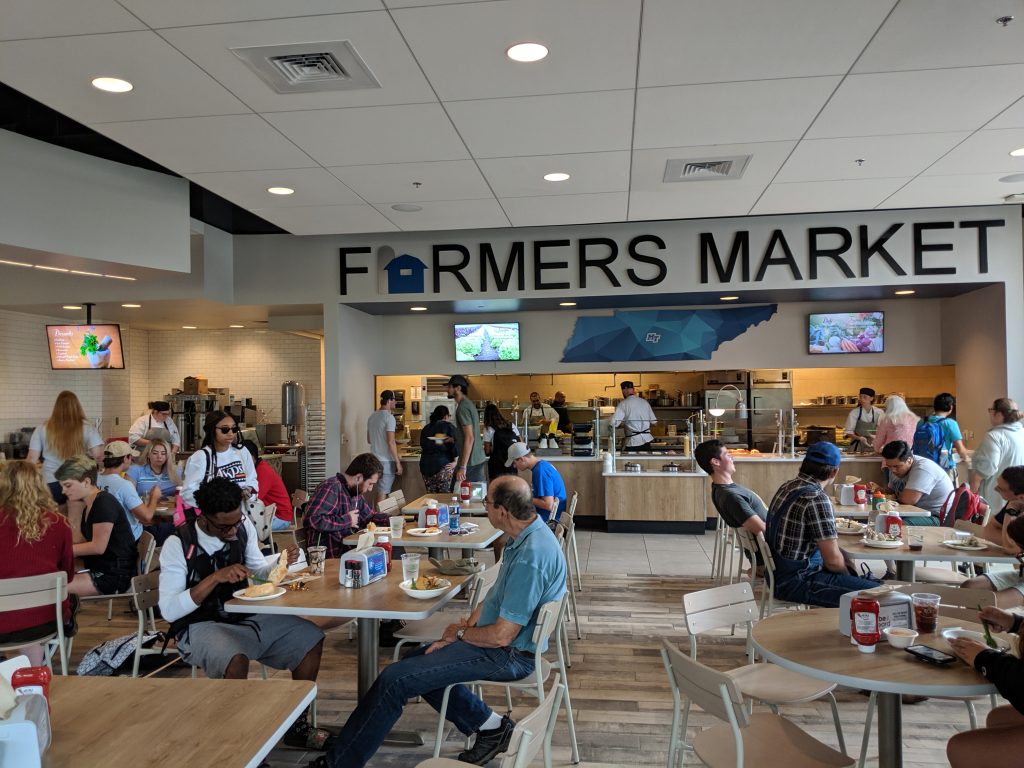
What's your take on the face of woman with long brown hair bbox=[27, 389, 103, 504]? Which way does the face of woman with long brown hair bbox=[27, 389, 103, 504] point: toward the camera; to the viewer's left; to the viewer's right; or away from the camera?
away from the camera

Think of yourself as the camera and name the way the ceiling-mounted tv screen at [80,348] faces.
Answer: facing the viewer

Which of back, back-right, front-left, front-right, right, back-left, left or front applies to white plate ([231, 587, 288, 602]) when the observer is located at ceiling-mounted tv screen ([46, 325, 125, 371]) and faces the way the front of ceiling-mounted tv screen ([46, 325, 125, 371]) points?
front

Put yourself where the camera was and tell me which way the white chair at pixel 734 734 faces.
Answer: facing away from the viewer and to the right of the viewer

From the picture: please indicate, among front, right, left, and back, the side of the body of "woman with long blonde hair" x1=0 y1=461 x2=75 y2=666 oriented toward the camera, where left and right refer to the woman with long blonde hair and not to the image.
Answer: back

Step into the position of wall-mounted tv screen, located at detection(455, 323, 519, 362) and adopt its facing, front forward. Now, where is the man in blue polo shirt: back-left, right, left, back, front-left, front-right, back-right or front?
front

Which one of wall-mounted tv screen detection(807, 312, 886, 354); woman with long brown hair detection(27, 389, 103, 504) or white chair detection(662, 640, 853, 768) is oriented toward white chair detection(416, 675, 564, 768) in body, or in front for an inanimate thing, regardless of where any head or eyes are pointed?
the wall-mounted tv screen

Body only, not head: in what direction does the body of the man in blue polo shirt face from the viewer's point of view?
to the viewer's left

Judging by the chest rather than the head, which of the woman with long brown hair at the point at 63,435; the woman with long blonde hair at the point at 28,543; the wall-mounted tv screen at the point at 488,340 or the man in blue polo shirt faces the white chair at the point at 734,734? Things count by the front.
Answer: the wall-mounted tv screen

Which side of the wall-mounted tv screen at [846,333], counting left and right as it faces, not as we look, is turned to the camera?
front

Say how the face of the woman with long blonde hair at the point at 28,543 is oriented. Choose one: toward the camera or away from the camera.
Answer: away from the camera

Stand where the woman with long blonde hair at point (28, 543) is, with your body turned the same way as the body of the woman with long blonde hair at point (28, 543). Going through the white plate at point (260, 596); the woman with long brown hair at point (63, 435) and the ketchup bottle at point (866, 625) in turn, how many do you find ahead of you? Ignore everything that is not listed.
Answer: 1

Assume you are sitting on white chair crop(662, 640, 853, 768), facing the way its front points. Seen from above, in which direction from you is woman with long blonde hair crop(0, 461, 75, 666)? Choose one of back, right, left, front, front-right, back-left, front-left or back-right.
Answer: back-left

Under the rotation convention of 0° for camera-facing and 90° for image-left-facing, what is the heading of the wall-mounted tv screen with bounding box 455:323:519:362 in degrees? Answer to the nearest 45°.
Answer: approximately 0°

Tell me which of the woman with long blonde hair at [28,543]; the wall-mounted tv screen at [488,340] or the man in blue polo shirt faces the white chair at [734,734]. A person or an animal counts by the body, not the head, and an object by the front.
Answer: the wall-mounted tv screen
